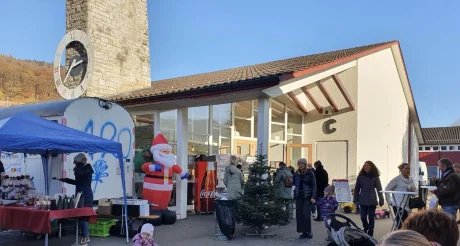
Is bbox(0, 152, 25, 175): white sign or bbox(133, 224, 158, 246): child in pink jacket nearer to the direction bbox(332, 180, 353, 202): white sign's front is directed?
the child in pink jacket

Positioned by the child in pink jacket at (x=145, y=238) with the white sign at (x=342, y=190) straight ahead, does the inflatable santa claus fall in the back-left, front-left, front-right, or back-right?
front-left

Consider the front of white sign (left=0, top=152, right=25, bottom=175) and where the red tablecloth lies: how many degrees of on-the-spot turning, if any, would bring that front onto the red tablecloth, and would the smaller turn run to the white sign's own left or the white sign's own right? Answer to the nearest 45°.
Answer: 0° — it already faces it

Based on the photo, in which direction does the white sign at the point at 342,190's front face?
toward the camera

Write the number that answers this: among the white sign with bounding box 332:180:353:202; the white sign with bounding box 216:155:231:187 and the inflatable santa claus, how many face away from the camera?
0

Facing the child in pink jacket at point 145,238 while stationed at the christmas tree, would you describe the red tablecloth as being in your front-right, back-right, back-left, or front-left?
front-right

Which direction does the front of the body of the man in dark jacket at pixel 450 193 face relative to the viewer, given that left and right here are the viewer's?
facing to the left of the viewer

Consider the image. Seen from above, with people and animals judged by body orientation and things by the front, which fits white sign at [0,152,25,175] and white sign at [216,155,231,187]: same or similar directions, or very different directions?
same or similar directions

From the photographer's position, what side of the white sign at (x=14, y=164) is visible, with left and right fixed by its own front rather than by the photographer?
front

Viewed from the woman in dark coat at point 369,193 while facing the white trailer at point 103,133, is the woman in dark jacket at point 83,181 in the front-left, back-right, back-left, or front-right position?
front-left

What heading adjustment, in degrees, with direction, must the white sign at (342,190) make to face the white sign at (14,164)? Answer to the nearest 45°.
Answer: approximately 45° to its right

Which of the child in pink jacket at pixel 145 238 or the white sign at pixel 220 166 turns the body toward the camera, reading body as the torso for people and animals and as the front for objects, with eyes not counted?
the white sign

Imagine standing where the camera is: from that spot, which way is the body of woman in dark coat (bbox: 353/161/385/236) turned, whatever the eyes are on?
toward the camera

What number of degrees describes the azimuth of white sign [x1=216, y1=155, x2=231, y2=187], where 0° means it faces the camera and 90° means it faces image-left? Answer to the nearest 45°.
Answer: approximately 0°
